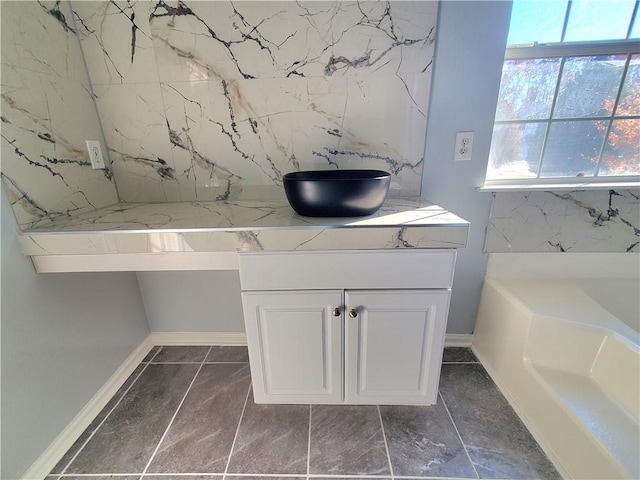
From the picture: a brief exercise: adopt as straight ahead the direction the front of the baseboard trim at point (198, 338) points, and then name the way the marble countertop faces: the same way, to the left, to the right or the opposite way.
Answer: the same way

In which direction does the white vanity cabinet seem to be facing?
toward the camera

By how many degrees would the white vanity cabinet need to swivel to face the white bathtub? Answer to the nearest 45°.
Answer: approximately 90° to its left

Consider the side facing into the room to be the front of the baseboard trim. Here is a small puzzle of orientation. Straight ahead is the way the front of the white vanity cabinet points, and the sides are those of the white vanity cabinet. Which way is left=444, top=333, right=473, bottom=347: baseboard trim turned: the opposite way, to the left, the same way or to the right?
the same way

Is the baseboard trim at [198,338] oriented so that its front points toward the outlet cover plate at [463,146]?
no

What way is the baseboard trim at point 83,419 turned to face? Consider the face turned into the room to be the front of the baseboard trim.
to the viewer's right

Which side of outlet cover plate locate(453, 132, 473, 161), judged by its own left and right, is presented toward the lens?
front

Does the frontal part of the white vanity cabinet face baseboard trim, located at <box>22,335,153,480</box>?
no

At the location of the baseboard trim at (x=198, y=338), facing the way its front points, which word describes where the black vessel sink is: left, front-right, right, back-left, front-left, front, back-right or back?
front-left

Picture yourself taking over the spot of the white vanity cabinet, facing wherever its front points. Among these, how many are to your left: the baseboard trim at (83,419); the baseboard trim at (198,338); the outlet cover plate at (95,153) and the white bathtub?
1

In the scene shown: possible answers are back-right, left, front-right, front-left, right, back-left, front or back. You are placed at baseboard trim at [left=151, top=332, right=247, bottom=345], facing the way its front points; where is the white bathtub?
front-left

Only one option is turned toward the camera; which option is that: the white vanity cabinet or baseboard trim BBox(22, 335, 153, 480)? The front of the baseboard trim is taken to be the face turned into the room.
the white vanity cabinet
